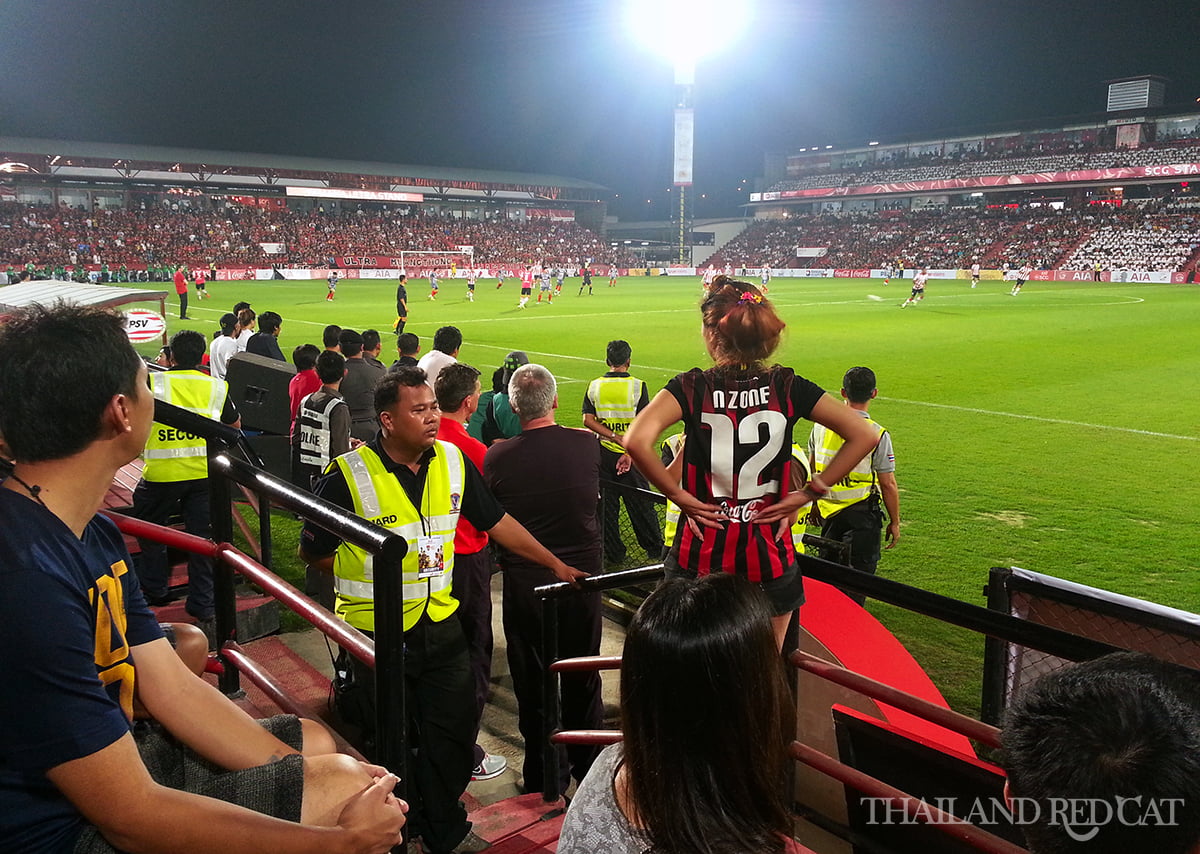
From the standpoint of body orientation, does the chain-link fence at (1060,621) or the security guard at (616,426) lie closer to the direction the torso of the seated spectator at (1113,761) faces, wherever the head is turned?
the chain-link fence

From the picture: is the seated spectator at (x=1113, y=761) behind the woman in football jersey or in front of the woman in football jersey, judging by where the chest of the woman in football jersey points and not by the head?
behind

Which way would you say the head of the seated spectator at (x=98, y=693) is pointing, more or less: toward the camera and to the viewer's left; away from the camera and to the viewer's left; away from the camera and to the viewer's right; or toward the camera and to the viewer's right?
away from the camera and to the viewer's right

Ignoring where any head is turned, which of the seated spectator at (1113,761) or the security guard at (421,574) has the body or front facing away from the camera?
the seated spectator

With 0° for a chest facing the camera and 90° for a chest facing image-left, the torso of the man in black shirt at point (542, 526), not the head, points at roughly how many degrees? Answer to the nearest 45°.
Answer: approximately 180°

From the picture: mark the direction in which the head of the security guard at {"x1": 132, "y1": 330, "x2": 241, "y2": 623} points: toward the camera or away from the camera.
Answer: away from the camera

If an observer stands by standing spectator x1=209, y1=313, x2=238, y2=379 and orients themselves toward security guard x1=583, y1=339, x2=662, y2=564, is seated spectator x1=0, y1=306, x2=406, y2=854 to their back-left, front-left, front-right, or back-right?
front-right

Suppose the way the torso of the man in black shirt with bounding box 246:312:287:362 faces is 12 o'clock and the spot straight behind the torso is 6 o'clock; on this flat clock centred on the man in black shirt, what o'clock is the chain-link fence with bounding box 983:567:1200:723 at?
The chain-link fence is roughly at 4 o'clock from the man in black shirt.

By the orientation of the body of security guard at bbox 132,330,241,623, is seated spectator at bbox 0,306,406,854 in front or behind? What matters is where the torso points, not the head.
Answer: behind

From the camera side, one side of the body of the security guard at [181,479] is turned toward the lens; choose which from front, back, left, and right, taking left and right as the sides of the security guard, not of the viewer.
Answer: back

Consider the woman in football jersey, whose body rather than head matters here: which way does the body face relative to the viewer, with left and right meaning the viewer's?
facing away from the viewer
